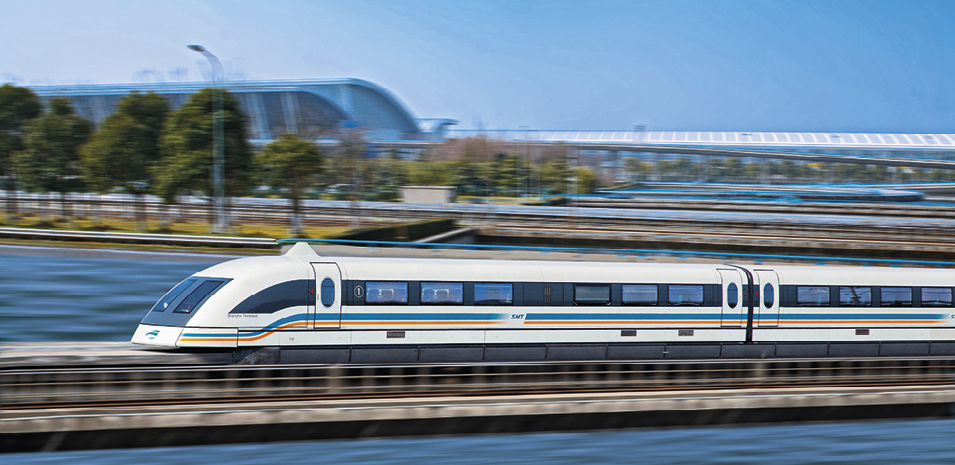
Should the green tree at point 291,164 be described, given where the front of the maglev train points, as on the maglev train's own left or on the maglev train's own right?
on the maglev train's own right

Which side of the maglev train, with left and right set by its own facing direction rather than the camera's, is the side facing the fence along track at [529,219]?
right

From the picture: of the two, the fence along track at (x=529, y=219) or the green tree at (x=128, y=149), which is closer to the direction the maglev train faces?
the green tree

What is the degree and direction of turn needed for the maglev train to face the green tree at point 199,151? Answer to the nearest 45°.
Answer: approximately 45° to its right

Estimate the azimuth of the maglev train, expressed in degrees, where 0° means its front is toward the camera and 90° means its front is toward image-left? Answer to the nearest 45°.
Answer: approximately 90°

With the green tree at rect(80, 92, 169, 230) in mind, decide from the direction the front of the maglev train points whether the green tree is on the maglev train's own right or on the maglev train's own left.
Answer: on the maglev train's own right
